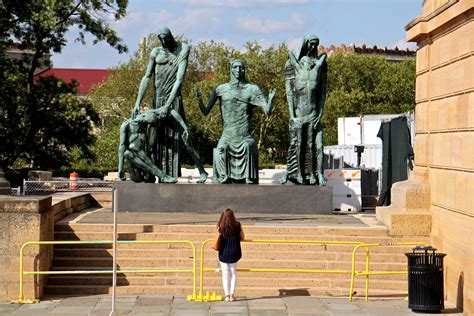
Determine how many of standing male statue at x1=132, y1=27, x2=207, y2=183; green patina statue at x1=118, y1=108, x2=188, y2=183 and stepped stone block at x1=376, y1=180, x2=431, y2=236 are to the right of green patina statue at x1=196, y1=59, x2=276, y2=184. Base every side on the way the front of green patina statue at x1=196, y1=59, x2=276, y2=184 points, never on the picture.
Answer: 2

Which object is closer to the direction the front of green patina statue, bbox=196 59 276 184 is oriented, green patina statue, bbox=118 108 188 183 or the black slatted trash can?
the black slatted trash can

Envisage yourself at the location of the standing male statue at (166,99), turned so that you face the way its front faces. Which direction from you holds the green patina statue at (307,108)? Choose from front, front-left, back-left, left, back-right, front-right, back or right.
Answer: left

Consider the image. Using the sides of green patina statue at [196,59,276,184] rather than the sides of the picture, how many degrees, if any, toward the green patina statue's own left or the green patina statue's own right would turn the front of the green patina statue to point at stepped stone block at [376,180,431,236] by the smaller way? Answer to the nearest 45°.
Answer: approximately 45° to the green patina statue's own left

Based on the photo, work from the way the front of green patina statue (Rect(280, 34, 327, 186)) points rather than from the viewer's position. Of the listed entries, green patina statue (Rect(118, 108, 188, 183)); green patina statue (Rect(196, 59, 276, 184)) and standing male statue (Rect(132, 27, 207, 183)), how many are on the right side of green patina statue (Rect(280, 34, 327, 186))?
3

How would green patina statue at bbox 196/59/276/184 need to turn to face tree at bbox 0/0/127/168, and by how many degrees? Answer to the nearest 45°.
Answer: approximately 135° to its right

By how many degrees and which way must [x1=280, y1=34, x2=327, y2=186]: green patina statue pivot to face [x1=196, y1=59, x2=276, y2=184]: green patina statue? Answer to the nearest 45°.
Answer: approximately 90° to its right

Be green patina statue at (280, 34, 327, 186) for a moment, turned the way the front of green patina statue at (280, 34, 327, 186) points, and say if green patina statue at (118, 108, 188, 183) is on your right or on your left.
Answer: on your right

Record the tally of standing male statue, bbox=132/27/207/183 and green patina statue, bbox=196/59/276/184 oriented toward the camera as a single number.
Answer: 2

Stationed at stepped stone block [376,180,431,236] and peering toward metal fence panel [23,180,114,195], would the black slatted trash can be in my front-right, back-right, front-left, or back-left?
back-left
